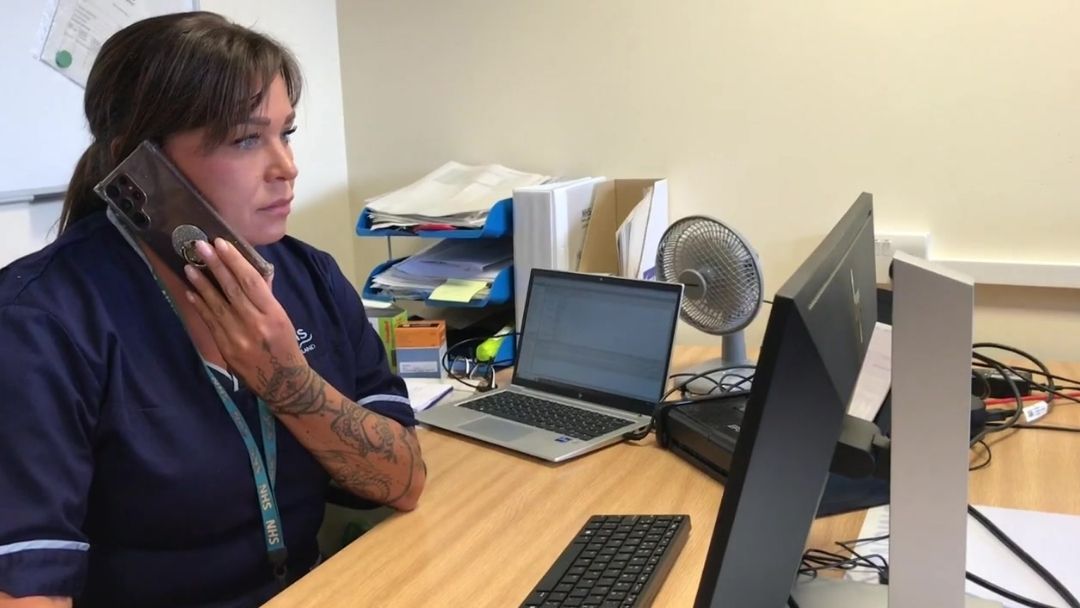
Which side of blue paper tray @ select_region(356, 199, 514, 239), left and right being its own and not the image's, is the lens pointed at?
front

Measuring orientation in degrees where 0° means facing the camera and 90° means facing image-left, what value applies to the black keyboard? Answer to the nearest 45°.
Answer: approximately 90°

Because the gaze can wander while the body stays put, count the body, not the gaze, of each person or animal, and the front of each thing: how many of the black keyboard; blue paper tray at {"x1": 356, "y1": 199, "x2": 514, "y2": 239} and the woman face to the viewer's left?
1

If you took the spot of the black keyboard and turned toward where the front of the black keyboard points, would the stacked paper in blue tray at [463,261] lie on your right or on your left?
on your right

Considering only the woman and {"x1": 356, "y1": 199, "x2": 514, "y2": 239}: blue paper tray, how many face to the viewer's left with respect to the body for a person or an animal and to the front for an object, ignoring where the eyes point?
0

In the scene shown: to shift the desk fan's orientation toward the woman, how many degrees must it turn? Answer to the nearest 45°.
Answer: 0° — it already faces them

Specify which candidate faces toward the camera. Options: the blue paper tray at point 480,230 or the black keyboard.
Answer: the blue paper tray

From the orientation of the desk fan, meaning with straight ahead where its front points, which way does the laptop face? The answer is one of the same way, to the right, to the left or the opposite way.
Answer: the same way
